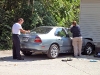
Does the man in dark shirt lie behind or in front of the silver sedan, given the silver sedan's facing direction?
in front

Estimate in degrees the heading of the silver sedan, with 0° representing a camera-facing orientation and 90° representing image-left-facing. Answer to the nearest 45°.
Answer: approximately 225°
